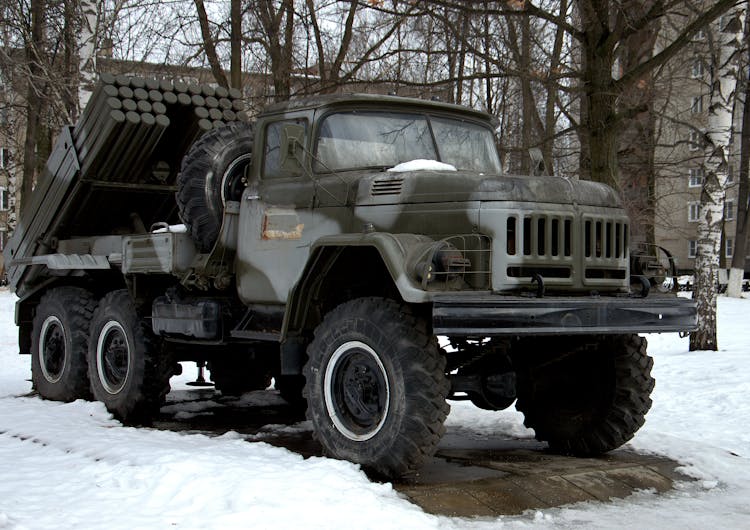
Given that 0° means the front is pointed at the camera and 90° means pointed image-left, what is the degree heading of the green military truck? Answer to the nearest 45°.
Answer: approximately 315°

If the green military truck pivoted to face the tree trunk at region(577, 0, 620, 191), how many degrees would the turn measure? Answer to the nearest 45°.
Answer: approximately 90° to its left

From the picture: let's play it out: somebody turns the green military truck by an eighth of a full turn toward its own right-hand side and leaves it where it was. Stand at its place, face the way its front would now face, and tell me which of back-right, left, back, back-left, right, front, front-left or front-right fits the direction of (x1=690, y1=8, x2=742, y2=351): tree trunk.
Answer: back-left
